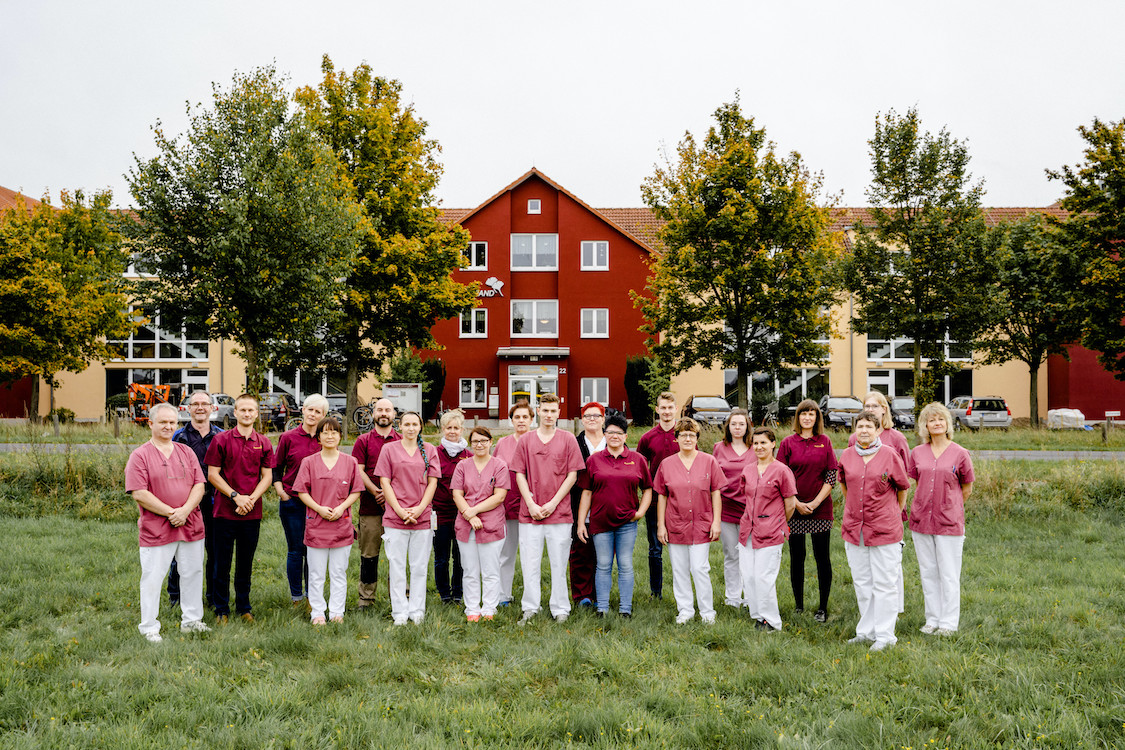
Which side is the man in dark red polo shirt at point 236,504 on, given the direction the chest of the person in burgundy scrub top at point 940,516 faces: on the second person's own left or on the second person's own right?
on the second person's own right

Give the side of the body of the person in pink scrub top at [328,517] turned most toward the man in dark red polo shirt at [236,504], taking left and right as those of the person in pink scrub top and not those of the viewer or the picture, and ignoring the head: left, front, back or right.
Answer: right

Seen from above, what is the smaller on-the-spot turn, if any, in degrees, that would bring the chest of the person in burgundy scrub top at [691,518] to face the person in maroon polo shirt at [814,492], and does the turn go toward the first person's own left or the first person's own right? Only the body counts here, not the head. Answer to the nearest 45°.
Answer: approximately 90° to the first person's own left

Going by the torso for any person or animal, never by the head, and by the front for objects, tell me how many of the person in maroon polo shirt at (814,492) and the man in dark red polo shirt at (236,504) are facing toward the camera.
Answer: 2

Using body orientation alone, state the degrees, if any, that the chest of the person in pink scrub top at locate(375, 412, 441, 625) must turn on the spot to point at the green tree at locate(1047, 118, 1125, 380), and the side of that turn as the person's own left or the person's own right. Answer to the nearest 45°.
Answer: approximately 135° to the person's own left

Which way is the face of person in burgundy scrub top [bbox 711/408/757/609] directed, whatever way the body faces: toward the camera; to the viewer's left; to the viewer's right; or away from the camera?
toward the camera

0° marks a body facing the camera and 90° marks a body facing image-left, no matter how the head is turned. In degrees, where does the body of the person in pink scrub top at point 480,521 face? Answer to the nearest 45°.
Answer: approximately 0°

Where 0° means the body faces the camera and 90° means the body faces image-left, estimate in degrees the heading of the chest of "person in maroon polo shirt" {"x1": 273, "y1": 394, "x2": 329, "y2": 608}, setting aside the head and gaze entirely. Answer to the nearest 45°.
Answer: approximately 315°

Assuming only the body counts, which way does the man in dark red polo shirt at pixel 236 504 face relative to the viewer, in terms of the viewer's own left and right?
facing the viewer

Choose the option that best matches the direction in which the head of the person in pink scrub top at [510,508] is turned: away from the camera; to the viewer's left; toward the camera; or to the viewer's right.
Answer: toward the camera

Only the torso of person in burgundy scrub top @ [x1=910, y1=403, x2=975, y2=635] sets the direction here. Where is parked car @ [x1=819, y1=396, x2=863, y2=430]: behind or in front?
behind

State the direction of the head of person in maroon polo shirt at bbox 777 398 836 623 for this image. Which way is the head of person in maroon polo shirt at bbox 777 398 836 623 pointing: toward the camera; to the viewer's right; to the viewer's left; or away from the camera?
toward the camera

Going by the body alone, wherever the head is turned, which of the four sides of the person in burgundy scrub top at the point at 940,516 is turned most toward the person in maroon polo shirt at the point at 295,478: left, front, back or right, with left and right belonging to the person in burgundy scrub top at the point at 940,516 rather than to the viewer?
right

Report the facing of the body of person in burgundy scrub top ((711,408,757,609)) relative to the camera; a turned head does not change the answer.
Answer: toward the camera

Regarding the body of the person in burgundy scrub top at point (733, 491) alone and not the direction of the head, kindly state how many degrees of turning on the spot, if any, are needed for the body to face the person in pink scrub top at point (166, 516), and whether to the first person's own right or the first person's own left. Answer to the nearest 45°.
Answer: approximately 45° to the first person's own right

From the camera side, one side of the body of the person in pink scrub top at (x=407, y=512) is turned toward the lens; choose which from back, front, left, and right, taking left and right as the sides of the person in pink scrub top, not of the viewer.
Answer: front
